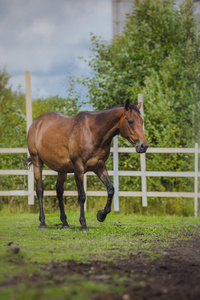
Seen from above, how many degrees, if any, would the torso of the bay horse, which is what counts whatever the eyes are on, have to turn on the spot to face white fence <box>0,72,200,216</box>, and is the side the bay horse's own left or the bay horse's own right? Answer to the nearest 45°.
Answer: approximately 135° to the bay horse's own left

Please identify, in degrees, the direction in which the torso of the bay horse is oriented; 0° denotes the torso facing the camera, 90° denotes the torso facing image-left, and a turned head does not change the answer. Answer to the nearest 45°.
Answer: approximately 315°

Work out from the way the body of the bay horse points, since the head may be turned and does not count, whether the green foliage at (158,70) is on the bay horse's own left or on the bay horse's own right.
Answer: on the bay horse's own left
